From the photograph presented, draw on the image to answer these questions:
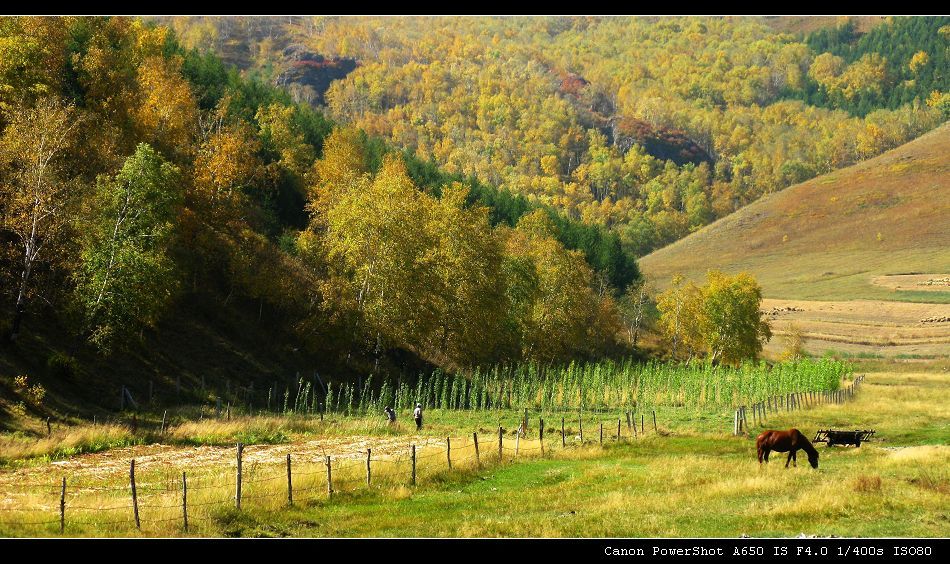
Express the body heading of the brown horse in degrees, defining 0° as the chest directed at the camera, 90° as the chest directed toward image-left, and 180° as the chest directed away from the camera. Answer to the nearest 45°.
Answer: approximately 270°

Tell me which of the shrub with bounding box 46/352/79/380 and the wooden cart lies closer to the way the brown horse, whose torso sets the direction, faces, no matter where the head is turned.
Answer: the wooden cart

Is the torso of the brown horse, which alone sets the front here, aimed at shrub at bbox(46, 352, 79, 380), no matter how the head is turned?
no

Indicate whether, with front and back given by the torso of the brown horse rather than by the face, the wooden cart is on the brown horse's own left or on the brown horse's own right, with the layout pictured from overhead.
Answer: on the brown horse's own left
